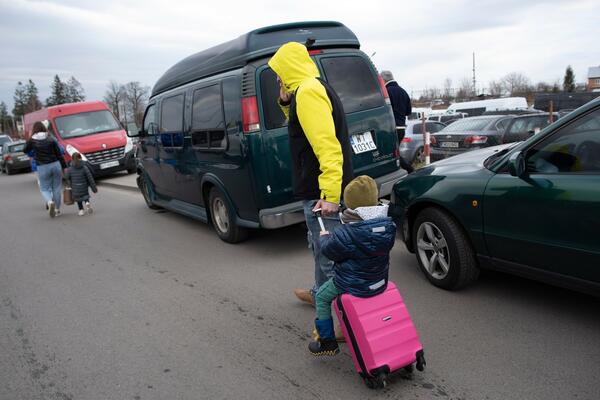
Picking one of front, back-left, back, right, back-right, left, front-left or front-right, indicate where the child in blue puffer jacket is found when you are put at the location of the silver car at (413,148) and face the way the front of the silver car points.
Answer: back-right

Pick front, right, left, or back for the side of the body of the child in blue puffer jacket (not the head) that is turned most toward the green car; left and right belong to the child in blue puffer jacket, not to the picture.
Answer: right

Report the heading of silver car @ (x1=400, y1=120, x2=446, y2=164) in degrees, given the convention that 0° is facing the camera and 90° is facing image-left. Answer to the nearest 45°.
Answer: approximately 225°

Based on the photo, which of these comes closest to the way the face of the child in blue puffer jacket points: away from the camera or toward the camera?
away from the camera

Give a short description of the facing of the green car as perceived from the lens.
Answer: facing away from the viewer and to the left of the viewer

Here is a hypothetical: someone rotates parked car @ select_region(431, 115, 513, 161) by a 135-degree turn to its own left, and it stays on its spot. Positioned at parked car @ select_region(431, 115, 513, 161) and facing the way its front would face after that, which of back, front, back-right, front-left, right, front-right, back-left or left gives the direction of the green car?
left

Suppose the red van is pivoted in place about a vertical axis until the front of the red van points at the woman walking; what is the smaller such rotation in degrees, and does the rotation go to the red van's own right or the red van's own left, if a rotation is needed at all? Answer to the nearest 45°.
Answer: approximately 45° to the red van's own right
